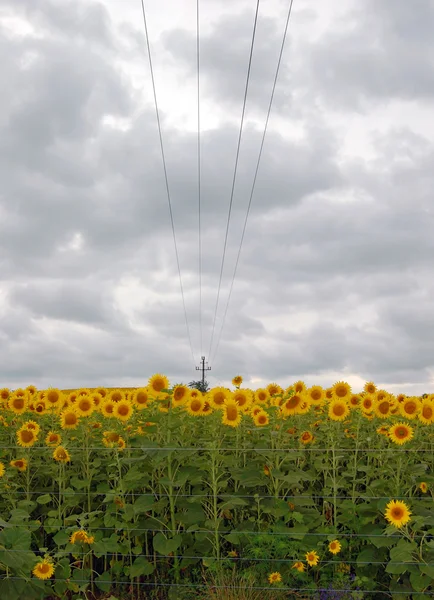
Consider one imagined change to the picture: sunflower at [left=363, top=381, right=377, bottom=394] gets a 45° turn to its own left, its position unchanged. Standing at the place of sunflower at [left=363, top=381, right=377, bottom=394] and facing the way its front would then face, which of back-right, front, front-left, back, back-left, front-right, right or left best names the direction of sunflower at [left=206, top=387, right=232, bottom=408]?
right

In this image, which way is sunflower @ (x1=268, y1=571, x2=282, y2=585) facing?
toward the camera

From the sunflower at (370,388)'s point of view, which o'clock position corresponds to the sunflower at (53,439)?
the sunflower at (53,439) is roughly at 2 o'clock from the sunflower at (370,388).

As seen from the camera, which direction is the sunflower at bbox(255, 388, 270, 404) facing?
toward the camera

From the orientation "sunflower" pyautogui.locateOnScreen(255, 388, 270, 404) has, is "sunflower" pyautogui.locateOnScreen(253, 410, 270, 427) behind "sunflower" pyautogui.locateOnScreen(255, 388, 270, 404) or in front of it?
in front

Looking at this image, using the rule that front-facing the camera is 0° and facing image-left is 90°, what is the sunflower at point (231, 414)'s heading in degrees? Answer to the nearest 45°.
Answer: approximately 0°

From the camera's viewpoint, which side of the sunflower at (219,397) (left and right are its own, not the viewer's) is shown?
front

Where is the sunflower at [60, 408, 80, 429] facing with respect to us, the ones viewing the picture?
facing the viewer

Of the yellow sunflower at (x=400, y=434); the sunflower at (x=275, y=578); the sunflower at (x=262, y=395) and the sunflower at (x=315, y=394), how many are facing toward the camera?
4
